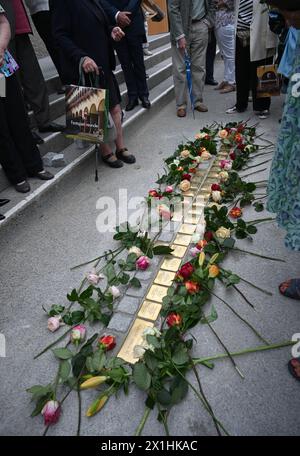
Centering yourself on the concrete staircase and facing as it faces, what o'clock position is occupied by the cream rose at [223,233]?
The cream rose is roughly at 1 o'clock from the concrete staircase.

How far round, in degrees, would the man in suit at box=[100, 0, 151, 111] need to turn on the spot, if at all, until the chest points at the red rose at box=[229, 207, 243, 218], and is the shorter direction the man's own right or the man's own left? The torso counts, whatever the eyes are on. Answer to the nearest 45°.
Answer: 0° — they already face it

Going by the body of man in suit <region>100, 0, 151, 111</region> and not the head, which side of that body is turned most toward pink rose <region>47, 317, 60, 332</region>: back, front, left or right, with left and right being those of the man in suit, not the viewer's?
front

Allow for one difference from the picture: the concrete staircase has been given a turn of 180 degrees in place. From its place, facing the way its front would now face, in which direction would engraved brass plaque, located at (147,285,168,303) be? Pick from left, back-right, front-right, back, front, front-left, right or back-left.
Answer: back-left

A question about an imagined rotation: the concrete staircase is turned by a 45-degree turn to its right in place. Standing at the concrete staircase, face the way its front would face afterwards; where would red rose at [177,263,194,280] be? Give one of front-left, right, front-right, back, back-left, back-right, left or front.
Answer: front

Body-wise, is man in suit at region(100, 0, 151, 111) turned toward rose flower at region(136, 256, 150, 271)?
yes

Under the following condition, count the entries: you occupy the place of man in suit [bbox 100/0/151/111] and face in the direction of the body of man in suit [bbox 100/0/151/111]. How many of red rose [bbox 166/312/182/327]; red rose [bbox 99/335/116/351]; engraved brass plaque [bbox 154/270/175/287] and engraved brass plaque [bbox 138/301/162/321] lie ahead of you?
4

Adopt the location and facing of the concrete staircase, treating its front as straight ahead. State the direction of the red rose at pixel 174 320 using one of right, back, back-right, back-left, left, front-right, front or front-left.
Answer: front-right

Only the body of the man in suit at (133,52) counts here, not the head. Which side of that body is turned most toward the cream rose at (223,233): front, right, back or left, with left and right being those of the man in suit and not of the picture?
front

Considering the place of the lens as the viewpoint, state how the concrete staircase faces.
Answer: facing the viewer and to the right of the viewer

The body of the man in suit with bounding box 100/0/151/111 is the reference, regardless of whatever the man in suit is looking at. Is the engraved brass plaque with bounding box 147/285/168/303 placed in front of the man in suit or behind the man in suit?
in front

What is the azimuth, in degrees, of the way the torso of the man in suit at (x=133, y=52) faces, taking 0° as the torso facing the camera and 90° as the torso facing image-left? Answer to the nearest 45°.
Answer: approximately 0°
